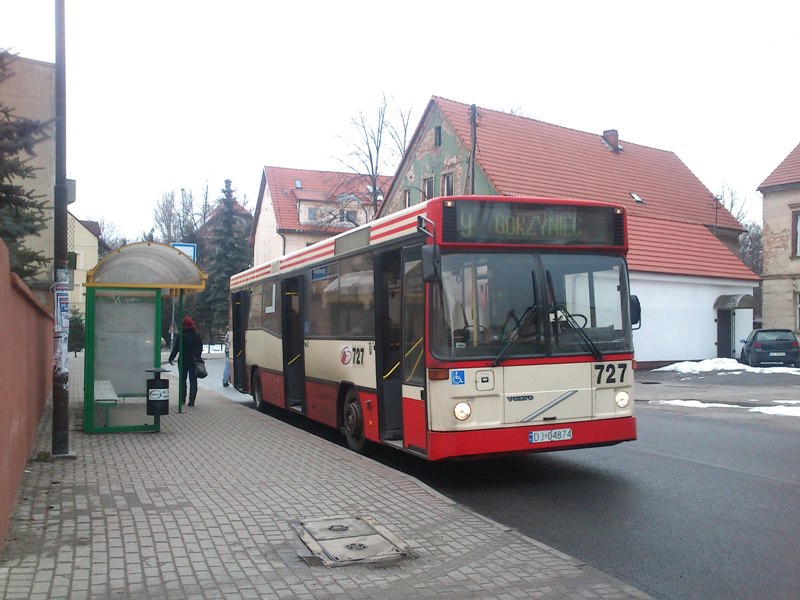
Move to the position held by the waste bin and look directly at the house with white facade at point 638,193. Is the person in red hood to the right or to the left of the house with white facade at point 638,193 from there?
left

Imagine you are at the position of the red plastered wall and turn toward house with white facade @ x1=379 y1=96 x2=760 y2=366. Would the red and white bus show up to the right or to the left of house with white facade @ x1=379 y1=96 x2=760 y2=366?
right

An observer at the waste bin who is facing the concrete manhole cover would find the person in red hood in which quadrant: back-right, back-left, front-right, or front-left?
back-left

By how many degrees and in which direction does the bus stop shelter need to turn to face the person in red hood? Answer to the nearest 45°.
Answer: approximately 90° to its left

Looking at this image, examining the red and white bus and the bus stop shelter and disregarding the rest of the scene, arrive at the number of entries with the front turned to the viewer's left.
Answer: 0

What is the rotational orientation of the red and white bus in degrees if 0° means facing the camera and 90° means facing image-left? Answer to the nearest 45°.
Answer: approximately 315°

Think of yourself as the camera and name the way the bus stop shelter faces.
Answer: facing to the right of the viewer

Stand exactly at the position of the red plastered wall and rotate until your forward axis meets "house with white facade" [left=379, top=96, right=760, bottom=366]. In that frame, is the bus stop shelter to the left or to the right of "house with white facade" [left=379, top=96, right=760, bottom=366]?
left

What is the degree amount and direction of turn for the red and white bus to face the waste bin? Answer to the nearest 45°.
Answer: approximately 180°

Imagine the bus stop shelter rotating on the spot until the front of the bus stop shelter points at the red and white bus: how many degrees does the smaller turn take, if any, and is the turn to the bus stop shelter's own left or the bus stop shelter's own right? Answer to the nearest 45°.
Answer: approximately 45° to the bus stop shelter's own right

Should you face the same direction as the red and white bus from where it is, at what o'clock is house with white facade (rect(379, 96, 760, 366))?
The house with white facade is roughly at 8 o'clock from the red and white bus.

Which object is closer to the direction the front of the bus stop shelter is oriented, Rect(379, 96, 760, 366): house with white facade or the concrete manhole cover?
the house with white facade
